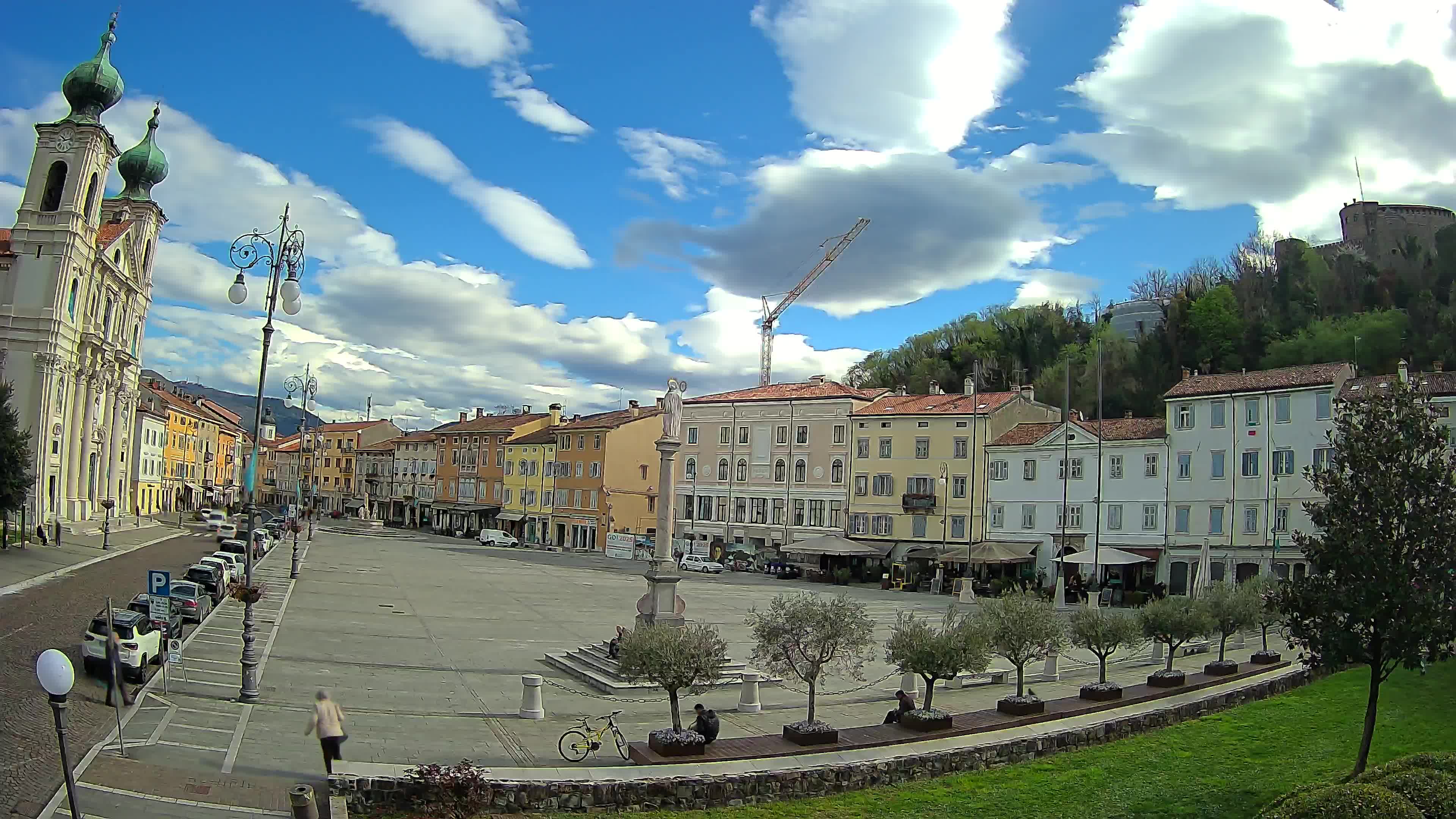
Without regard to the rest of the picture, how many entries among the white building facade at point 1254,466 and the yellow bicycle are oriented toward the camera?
1

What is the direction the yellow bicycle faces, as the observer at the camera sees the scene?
facing to the right of the viewer

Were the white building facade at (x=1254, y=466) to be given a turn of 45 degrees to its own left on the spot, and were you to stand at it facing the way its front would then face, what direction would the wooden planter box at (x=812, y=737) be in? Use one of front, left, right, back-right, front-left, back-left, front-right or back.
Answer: front-right

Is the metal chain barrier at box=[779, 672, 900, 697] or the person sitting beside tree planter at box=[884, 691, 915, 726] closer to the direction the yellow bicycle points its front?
the person sitting beside tree planter

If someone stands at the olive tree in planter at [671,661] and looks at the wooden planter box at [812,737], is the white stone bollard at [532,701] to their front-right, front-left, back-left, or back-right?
back-left

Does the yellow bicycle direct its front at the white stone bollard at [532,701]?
no

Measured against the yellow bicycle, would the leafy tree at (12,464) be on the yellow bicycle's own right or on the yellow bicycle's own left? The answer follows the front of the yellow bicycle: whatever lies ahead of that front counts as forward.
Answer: on the yellow bicycle's own left

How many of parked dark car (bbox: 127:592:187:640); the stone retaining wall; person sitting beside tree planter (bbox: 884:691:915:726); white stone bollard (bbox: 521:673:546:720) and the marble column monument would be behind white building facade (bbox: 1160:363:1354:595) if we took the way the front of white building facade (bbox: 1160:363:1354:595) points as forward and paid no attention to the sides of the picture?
0

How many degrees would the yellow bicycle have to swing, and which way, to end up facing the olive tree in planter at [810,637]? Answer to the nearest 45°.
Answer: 0° — it already faces it

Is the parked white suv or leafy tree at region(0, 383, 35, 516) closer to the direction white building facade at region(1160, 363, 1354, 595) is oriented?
the parked white suv

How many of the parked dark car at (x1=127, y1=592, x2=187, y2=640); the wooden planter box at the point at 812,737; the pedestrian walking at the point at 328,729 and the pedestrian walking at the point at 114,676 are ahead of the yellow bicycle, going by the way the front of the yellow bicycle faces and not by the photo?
1

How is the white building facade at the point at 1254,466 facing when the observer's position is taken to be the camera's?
facing the viewer

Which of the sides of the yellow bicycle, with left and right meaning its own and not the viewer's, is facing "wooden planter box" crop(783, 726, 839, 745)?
front

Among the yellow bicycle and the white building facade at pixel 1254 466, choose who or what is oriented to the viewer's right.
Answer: the yellow bicycle

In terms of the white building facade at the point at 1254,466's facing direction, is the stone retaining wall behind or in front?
in front

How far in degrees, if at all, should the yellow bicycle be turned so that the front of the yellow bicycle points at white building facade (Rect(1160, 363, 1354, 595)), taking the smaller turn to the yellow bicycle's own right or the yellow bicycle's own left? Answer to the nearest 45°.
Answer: approximately 45° to the yellow bicycle's own left

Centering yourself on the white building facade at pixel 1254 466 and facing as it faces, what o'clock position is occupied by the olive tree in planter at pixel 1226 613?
The olive tree in planter is roughly at 12 o'clock from the white building facade.

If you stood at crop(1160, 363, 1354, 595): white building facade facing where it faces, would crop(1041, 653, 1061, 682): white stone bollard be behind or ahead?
ahead
